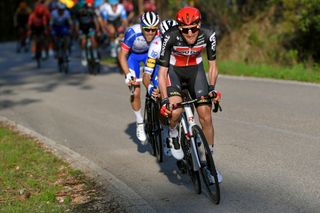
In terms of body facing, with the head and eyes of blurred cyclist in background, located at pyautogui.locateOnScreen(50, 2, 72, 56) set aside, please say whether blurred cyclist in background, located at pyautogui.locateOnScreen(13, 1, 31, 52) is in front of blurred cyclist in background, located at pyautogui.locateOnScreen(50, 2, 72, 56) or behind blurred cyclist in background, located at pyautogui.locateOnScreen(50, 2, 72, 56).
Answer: behind

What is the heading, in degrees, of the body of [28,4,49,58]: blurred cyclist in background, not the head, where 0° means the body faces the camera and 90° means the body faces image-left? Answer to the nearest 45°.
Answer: approximately 0°

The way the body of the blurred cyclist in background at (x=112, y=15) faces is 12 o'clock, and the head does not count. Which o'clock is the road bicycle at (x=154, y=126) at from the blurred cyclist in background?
The road bicycle is roughly at 12 o'clock from the blurred cyclist in background.

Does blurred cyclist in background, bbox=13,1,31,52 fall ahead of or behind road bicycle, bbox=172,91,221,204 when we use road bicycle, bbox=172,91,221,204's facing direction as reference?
behind

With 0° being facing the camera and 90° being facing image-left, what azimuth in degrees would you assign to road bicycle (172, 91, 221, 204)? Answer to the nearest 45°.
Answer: approximately 0°

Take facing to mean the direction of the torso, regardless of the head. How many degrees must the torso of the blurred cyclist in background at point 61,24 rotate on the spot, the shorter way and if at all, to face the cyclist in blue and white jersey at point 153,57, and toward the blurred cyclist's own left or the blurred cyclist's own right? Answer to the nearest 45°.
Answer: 0° — they already face them

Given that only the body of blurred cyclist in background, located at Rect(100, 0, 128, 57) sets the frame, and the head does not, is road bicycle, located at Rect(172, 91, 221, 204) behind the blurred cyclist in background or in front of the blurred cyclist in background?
in front

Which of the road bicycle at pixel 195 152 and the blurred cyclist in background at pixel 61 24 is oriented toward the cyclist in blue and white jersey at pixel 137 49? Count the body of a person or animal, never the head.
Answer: the blurred cyclist in background
